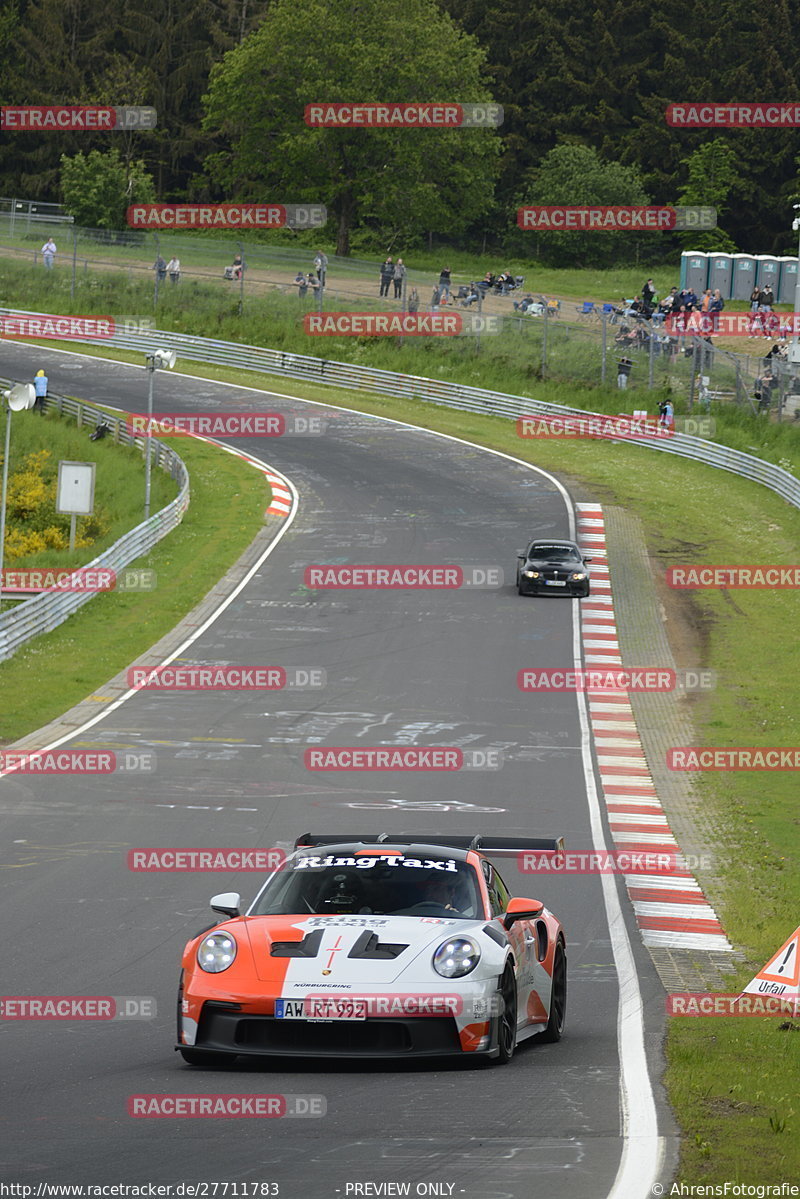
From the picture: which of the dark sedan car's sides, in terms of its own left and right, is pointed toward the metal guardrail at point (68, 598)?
right

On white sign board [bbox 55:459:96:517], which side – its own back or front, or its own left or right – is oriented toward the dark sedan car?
left

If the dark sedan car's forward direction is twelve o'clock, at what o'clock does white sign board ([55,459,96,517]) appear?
The white sign board is roughly at 3 o'clock from the dark sedan car.

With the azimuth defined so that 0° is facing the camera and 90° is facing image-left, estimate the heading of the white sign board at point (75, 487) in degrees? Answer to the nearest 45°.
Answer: approximately 0°

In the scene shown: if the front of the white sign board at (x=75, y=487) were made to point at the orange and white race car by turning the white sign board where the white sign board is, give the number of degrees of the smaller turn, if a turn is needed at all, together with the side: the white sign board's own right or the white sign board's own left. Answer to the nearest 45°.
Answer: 0° — it already faces it

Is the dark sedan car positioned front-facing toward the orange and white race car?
yes

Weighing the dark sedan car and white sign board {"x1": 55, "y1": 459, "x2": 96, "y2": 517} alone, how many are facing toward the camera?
2

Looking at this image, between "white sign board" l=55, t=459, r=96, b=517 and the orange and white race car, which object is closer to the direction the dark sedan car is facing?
the orange and white race car
